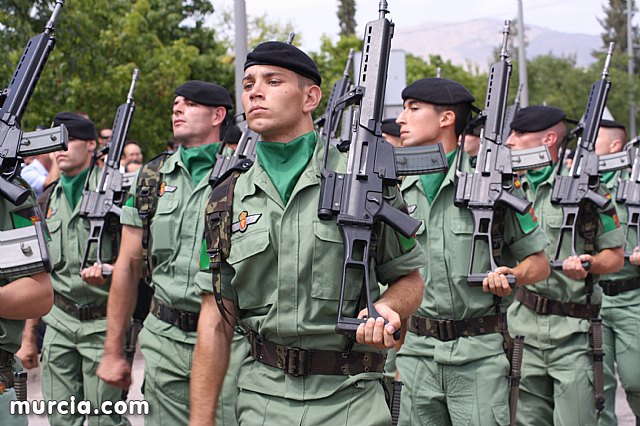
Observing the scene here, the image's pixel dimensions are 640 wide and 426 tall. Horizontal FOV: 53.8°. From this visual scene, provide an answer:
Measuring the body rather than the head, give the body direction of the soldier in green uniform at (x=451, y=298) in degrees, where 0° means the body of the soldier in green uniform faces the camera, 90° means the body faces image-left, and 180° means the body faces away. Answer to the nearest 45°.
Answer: approximately 45°

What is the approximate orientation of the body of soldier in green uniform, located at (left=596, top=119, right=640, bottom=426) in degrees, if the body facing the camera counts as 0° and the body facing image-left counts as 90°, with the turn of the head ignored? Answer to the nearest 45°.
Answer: approximately 45°

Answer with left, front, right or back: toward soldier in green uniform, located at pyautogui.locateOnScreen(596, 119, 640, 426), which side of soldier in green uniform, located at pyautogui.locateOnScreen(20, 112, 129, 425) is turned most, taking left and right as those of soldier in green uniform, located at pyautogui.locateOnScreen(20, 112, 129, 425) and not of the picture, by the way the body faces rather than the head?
left

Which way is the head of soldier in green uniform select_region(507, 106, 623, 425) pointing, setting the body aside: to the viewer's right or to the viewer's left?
to the viewer's left

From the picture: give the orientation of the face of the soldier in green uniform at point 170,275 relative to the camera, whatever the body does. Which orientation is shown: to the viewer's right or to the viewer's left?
to the viewer's left
